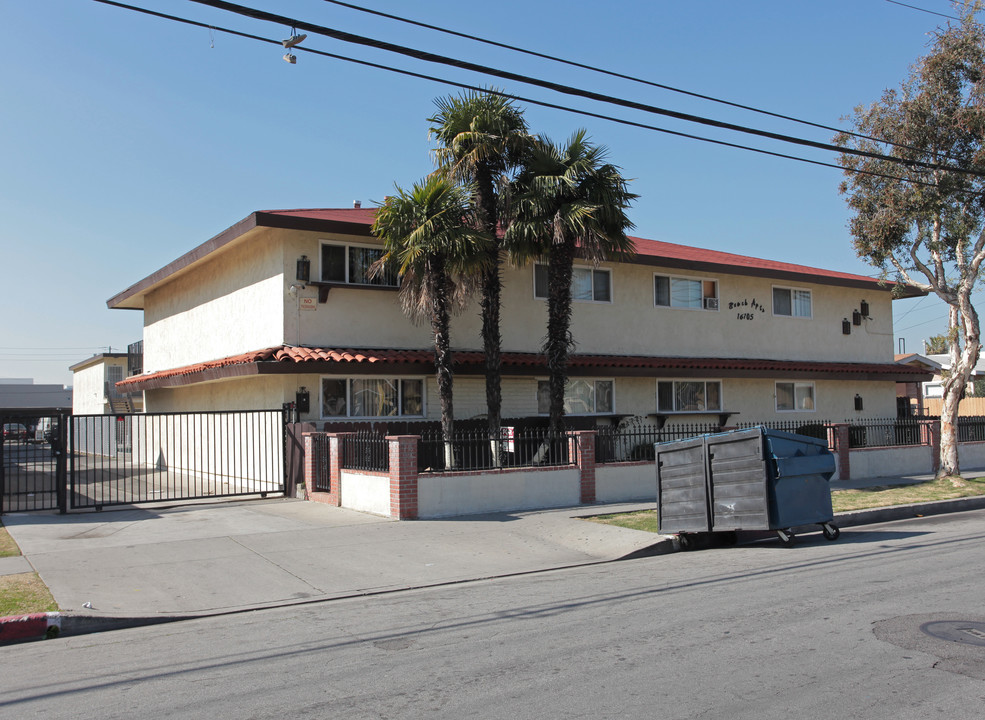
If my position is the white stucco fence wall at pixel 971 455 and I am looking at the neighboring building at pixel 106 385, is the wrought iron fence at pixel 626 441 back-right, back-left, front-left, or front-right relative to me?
front-left

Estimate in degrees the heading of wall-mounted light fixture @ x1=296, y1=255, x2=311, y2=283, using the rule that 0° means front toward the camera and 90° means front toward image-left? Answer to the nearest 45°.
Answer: approximately 315°

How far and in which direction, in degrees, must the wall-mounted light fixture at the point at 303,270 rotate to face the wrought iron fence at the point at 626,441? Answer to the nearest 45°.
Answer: approximately 45° to its left

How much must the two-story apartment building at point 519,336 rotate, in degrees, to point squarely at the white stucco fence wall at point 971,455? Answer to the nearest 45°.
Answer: approximately 45° to its left

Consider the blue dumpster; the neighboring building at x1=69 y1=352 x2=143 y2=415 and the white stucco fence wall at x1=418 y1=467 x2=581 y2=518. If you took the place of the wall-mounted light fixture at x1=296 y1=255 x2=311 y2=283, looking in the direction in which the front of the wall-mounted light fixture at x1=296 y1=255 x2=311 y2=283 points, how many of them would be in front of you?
2

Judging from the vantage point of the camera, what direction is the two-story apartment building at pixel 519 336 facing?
facing the viewer and to the right of the viewer
